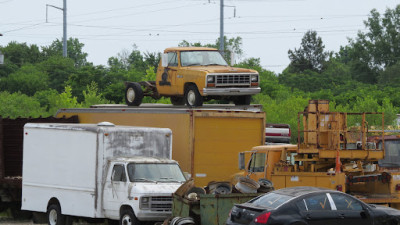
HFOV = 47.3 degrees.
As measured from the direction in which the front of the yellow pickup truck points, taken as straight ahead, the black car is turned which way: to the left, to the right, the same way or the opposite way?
to the left

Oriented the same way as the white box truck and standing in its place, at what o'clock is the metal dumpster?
The metal dumpster is roughly at 12 o'clock from the white box truck.

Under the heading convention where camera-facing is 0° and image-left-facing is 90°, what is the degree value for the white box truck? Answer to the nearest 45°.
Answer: approximately 315°

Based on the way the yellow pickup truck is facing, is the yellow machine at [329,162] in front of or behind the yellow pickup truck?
in front

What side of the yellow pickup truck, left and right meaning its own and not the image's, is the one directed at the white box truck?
right

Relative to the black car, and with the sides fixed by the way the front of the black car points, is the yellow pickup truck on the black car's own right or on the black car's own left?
on the black car's own left

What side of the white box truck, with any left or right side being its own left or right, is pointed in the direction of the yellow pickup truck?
left

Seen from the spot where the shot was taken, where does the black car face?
facing away from the viewer and to the right of the viewer

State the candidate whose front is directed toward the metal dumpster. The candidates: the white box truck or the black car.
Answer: the white box truck

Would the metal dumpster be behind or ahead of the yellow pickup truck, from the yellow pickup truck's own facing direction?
ahead

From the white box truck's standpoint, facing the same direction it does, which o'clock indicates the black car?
The black car is roughly at 12 o'clock from the white box truck.
